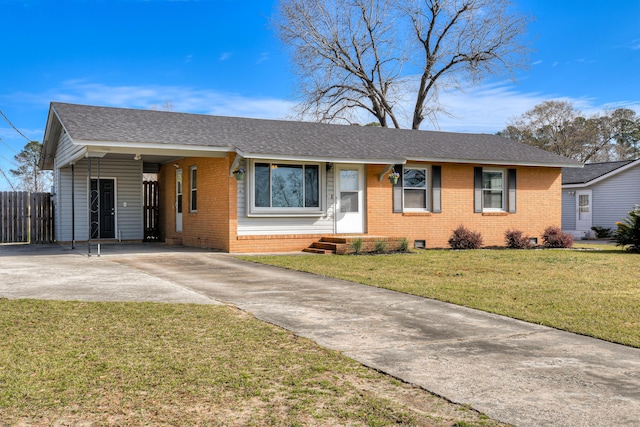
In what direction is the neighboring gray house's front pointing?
toward the camera

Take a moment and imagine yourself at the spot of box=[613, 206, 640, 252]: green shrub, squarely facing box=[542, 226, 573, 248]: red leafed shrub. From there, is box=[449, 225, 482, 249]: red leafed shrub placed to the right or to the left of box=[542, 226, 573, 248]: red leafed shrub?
left

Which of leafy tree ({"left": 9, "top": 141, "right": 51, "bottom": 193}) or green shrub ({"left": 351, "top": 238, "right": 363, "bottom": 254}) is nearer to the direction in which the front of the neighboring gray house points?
the green shrub

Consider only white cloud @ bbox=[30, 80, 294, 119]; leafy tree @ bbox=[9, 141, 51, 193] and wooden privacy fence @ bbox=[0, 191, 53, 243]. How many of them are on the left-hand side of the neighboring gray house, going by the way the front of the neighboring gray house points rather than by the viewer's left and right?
0

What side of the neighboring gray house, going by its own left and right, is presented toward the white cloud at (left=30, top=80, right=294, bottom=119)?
right

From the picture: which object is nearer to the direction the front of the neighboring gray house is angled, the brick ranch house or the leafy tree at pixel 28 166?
the brick ranch house

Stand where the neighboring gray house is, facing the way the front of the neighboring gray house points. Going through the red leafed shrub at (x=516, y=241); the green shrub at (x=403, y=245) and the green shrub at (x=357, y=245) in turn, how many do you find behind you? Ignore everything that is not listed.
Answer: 0

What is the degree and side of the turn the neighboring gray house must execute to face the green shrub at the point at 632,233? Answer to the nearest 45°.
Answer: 0° — it already faces it

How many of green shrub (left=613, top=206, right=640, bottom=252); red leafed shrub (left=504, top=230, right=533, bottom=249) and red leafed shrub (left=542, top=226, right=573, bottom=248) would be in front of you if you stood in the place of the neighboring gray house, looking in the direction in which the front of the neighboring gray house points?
3

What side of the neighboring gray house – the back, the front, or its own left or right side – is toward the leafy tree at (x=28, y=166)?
right

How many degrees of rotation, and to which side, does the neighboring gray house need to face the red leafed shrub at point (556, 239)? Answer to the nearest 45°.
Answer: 0° — it already faces it

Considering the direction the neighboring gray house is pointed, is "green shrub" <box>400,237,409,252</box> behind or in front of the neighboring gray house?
in front
